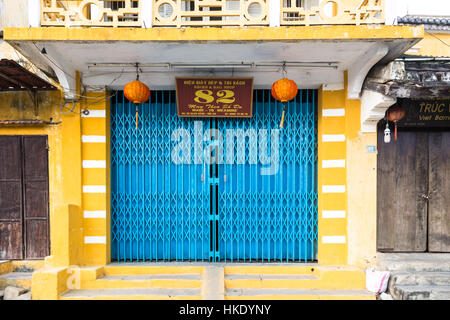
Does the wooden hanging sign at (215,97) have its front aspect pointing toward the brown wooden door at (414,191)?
no

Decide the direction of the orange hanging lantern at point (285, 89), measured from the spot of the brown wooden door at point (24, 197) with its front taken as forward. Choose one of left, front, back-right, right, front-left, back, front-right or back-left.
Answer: front-left

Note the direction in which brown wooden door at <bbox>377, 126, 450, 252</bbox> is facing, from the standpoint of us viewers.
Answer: facing the viewer

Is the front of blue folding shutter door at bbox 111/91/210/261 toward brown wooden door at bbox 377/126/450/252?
no

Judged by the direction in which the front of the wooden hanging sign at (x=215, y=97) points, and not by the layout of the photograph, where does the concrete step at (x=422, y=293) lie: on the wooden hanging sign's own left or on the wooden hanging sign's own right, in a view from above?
on the wooden hanging sign's own left

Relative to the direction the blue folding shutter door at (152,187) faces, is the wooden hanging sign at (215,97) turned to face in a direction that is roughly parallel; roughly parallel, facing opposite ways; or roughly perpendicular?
roughly parallel

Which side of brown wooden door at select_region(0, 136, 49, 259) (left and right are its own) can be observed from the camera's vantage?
front

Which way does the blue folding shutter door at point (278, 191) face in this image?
toward the camera
